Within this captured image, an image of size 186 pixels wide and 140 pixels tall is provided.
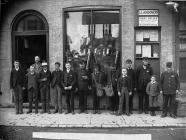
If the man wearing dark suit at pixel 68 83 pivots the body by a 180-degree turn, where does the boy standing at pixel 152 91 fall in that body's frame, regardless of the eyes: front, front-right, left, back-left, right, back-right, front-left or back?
right

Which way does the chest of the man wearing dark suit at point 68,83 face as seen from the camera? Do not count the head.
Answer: toward the camera

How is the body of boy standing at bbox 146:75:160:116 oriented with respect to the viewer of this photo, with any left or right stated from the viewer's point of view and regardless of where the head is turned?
facing the viewer

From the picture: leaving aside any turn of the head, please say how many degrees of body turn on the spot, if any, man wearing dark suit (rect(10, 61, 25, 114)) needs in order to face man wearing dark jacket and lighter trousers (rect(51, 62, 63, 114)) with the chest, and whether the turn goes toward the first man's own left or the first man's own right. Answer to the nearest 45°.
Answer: approximately 90° to the first man's own left

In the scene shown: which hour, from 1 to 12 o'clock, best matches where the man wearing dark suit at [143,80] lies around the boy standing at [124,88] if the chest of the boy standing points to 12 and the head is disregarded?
The man wearing dark suit is roughly at 8 o'clock from the boy standing.

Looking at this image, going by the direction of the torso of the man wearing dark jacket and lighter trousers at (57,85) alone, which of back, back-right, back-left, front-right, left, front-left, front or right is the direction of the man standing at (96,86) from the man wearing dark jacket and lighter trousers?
left
